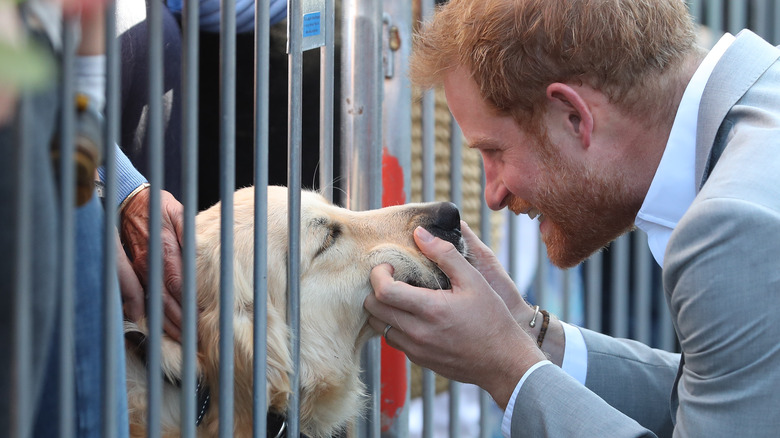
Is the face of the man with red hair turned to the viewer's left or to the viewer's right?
to the viewer's left

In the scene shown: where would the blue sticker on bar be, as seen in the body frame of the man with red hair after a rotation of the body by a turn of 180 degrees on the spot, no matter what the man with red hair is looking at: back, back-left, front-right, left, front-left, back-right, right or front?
back

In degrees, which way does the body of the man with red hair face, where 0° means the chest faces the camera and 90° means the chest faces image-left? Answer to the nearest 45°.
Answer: approximately 90°

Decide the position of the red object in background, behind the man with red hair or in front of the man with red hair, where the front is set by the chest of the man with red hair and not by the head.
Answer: in front
